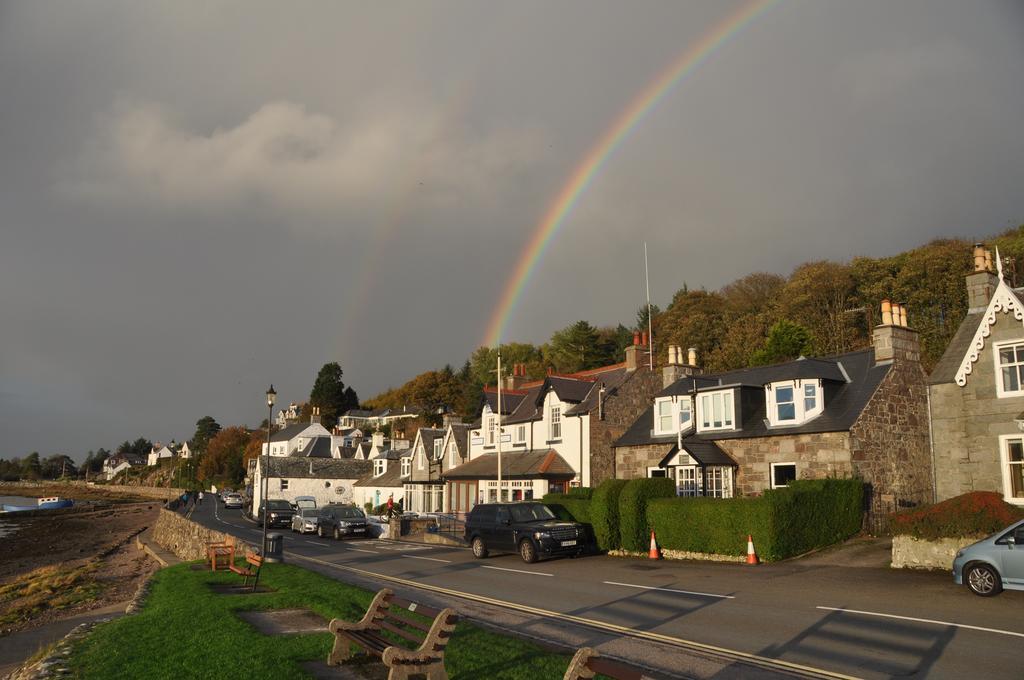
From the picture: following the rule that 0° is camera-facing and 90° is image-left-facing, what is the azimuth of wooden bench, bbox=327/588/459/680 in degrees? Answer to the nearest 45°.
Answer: approximately 45°

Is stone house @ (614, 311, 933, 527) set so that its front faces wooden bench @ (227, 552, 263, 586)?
yes

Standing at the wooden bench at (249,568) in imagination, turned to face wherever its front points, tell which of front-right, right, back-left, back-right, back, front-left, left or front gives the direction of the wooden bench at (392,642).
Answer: front-left

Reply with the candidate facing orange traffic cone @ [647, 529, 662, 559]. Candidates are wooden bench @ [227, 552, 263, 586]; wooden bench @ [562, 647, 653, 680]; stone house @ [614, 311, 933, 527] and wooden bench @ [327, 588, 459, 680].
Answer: the stone house

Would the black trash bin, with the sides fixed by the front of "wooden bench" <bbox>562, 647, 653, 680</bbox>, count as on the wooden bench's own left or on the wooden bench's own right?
on the wooden bench's own right

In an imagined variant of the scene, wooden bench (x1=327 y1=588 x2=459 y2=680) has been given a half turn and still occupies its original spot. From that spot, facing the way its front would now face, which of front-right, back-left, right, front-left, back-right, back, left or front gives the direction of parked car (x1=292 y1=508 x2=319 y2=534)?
front-left

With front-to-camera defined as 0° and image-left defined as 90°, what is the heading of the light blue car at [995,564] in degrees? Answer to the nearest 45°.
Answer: approximately 90°

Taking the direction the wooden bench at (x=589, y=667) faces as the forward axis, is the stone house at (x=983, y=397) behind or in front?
behind

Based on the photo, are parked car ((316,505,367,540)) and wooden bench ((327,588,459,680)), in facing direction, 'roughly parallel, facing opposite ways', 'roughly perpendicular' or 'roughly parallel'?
roughly perpendicular

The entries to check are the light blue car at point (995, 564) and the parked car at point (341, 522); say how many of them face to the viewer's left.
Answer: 1

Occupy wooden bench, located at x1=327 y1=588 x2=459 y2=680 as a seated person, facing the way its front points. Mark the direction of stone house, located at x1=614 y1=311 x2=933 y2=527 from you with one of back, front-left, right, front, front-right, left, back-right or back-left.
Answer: back
